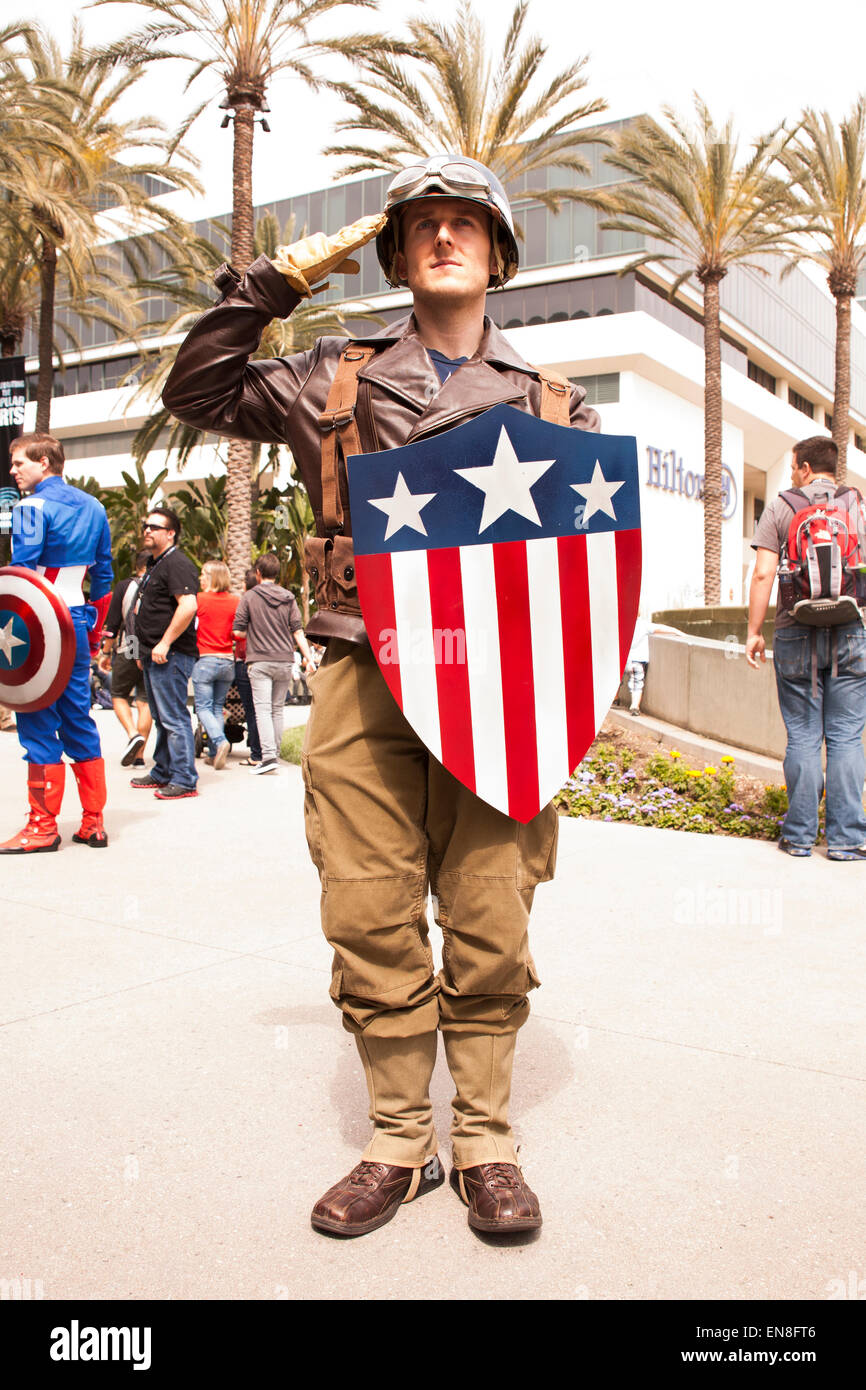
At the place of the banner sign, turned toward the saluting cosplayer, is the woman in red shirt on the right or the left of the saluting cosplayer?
left

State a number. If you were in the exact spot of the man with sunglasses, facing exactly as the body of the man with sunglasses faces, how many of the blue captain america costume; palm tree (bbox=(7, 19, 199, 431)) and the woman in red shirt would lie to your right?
2

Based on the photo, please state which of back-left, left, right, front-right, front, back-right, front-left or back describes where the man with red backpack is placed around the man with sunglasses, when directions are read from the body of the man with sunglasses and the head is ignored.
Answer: back-left

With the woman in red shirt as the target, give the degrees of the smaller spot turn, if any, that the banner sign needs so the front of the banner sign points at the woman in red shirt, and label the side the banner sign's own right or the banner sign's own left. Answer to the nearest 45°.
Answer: approximately 45° to the banner sign's own left

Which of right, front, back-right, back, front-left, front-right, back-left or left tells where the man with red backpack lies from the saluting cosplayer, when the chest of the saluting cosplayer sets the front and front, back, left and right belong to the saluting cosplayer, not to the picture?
back-left

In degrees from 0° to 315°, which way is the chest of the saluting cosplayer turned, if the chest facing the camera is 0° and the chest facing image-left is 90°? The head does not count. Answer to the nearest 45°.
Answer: approximately 0°

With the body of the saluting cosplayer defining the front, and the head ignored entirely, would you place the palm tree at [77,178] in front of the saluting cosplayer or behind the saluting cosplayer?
behind
